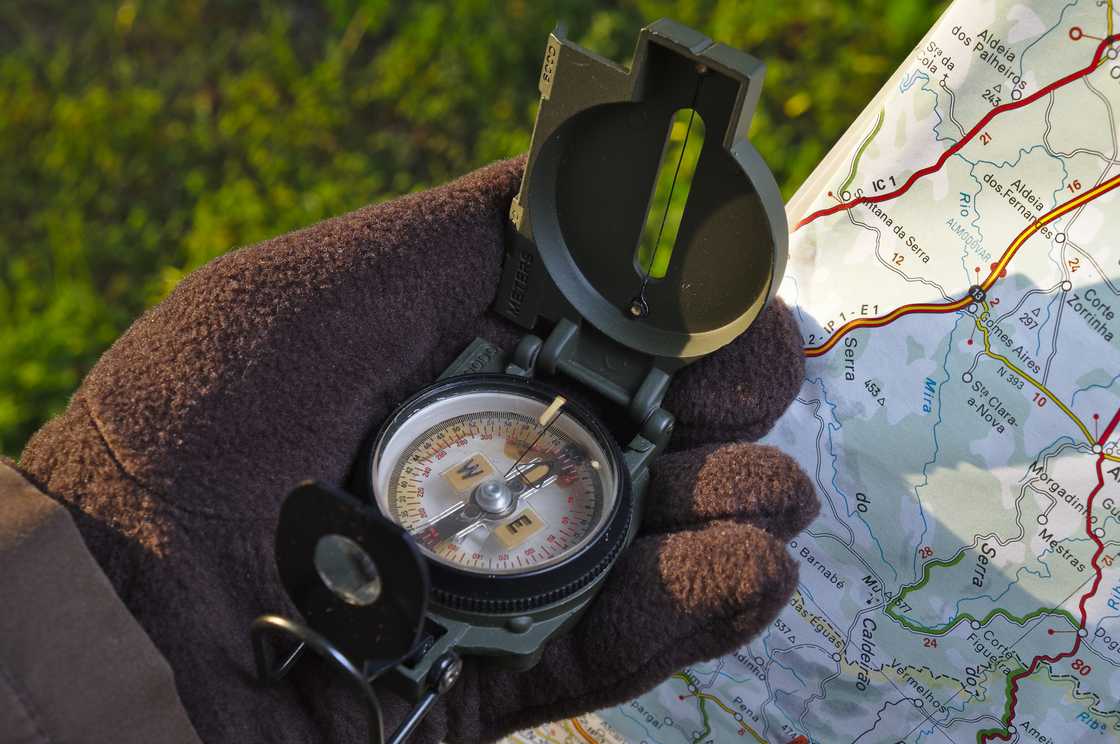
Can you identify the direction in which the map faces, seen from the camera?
facing the viewer
